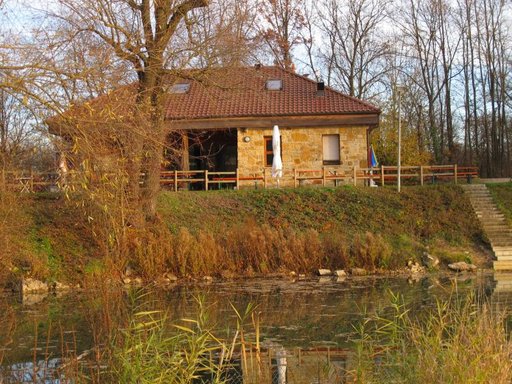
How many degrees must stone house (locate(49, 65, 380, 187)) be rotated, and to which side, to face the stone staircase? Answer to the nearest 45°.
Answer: approximately 45° to its left

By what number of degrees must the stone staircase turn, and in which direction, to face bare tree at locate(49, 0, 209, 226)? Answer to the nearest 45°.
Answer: approximately 45° to its right

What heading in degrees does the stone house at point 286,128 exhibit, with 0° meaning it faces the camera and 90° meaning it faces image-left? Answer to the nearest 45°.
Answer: approximately 0°

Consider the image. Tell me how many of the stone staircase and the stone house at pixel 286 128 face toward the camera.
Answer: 2

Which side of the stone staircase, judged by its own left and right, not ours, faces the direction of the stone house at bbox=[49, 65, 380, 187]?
right

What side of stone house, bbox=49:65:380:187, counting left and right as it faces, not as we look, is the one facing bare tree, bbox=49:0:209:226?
front

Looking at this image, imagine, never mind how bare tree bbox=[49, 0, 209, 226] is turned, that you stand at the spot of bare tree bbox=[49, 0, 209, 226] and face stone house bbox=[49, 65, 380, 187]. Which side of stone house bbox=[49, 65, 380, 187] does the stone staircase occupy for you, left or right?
right

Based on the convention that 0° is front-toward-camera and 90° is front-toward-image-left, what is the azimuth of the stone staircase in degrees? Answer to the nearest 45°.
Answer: approximately 0°

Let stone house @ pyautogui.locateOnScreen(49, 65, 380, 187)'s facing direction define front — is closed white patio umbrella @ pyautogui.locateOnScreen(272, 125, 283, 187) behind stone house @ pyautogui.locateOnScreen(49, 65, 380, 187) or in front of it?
in front

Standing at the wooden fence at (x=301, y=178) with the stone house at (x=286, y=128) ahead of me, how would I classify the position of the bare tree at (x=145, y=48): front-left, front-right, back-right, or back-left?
back-left

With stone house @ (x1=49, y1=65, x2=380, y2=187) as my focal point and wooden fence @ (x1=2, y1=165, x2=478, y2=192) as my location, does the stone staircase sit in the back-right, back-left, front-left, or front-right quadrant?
back-right
